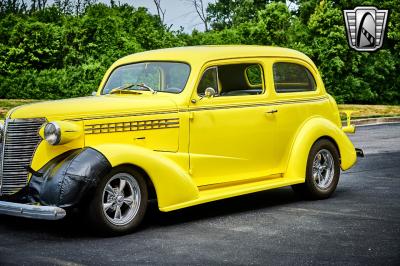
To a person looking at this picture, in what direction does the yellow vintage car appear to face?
facing the viewer and to the left of the viewer
